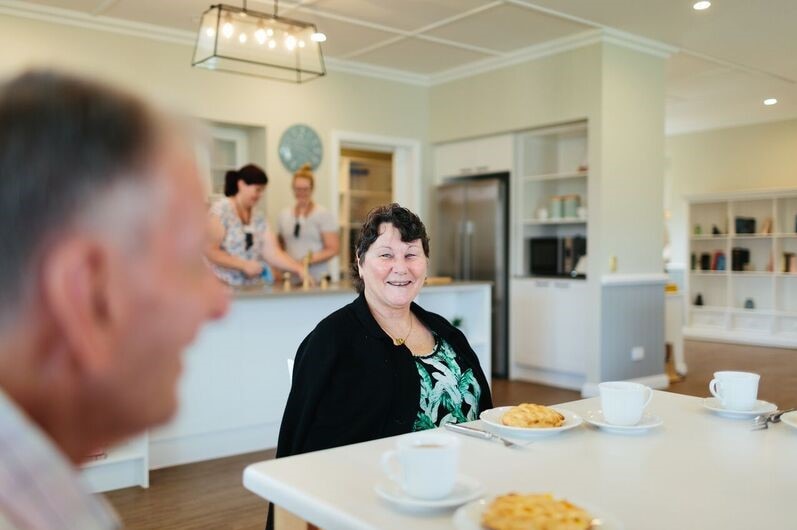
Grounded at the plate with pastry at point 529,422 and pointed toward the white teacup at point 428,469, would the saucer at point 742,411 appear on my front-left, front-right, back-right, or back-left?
back-left

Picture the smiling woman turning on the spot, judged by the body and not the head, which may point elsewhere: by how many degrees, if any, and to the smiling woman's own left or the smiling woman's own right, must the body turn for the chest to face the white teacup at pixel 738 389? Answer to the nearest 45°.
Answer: approximately 45° to the smiling woman's own left

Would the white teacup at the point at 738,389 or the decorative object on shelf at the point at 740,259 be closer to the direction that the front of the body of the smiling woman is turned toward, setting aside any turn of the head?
the white teacup

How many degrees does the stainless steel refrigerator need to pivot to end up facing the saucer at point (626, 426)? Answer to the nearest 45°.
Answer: approximately 45° to its left

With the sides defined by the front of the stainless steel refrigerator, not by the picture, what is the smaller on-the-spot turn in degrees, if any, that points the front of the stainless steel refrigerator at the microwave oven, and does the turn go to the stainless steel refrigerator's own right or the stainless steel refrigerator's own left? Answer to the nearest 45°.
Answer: approximately 135° to the stainless steel refrigerator's own left

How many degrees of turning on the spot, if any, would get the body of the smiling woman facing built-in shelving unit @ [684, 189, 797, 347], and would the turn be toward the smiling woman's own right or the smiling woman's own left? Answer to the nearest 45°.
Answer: approximately 90° to the smiling woman's own left

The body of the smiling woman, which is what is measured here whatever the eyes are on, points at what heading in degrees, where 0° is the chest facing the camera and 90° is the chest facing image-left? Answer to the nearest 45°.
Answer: approximately 315°

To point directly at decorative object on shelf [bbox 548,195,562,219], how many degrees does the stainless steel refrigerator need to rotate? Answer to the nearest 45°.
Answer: approximately 135° to its left

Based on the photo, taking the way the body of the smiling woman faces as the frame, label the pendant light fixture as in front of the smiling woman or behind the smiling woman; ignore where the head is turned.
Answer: behind

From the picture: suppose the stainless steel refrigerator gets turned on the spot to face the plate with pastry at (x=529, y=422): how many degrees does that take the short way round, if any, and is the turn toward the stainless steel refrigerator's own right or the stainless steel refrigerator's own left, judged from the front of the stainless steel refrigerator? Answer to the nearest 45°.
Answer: approximately 45° to the stainless steel refrigerator's own left

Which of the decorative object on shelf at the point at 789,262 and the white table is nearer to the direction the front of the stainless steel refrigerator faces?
the white table
